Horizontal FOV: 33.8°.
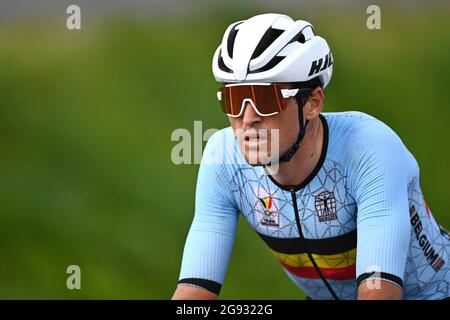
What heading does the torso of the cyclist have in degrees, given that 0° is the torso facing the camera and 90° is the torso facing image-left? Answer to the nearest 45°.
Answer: approximately 45°
